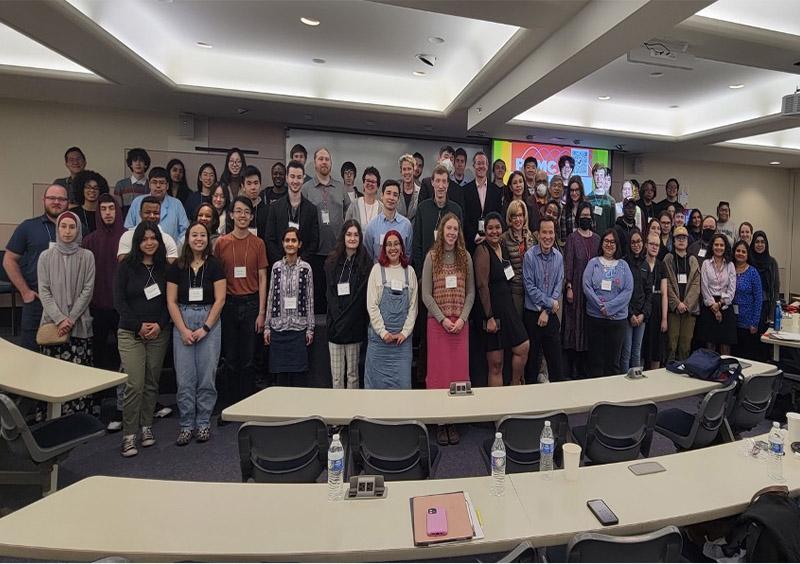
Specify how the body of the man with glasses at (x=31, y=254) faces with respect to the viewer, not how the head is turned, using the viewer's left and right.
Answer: facing the viewer and to the right of the viewer

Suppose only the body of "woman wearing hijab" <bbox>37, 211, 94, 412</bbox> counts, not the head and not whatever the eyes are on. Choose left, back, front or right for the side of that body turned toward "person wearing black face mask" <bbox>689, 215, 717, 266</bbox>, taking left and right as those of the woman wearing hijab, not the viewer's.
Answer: left

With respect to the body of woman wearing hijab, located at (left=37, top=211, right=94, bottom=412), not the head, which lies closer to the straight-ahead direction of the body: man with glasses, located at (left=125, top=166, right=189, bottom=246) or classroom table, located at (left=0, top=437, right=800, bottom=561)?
the classroom table

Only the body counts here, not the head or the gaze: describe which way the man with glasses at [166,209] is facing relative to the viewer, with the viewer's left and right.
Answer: facing the viewer

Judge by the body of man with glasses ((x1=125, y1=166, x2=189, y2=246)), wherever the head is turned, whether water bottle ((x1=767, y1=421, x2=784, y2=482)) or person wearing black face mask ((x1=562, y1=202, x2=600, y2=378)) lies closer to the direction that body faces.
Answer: the water bottle

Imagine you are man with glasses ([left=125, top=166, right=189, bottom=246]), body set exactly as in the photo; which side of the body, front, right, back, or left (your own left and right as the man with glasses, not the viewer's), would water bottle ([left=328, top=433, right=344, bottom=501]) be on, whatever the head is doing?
front

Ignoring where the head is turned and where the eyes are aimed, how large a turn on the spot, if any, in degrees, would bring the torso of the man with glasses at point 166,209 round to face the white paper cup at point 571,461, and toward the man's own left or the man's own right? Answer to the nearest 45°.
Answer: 0° — they already face it

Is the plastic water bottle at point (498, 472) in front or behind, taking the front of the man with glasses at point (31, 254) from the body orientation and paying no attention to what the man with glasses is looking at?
in front

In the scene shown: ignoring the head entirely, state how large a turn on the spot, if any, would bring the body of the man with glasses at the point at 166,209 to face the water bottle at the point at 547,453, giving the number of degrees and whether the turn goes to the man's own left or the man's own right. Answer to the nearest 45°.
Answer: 0° — they already face it

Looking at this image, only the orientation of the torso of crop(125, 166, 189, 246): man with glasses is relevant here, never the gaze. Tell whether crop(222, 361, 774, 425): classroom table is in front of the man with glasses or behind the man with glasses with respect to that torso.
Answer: in front

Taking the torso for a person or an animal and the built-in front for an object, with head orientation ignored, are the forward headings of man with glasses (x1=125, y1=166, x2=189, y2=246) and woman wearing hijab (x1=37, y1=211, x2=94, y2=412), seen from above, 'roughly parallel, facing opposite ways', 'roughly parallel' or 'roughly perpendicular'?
roughly parallel

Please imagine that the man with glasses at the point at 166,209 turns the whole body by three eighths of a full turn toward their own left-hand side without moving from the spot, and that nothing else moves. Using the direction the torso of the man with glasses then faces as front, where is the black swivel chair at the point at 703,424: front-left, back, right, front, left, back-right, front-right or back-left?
right
